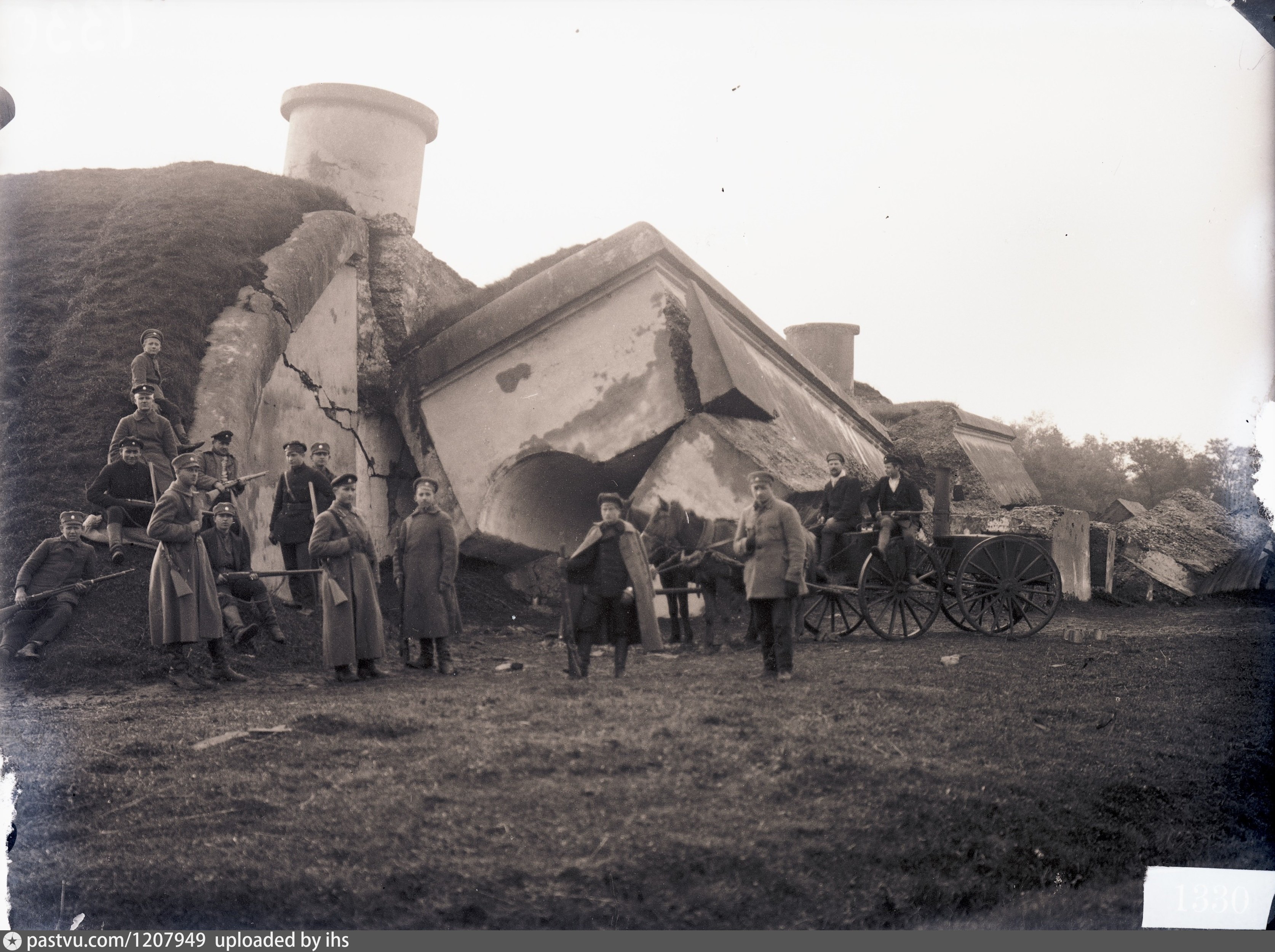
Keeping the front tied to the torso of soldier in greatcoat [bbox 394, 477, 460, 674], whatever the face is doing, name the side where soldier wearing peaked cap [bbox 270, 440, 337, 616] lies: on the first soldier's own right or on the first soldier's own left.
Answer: on the first soldier's own right

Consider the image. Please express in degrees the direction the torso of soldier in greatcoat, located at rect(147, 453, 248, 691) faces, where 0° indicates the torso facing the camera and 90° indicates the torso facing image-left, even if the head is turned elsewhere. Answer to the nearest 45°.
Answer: approximately 315°

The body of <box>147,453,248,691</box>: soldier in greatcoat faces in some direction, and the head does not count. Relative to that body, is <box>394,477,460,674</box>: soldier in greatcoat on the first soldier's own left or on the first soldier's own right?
on the first soldier's own left

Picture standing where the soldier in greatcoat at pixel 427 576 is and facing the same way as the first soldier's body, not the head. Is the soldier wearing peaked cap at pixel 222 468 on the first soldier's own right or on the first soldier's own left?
on the first soldier's own right

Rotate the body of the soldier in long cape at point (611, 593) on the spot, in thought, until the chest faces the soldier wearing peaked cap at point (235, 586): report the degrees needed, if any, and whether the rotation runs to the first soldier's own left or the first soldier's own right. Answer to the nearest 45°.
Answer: approximately 90° to the first soldier's own right

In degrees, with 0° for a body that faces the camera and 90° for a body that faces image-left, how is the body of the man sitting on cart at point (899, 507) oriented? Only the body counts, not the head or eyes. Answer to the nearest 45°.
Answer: approximately 0°

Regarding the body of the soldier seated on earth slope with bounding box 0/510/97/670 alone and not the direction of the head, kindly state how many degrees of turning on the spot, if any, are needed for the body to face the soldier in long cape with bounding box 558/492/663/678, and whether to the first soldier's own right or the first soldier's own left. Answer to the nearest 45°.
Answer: approximately 90° to the first soldier's own left
